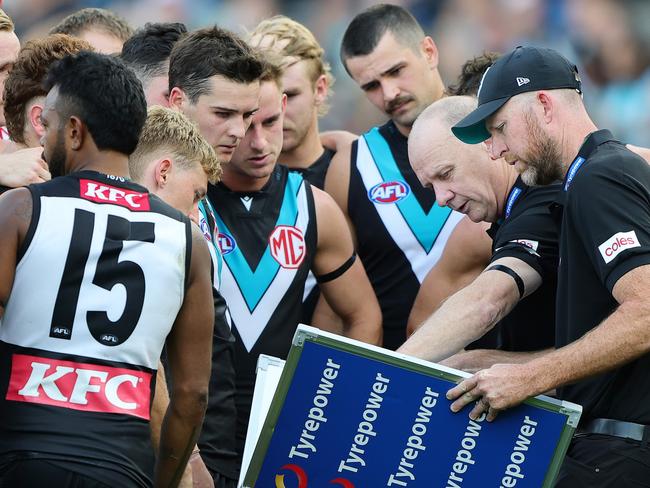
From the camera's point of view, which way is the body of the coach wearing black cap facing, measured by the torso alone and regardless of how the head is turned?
to the viewer's left

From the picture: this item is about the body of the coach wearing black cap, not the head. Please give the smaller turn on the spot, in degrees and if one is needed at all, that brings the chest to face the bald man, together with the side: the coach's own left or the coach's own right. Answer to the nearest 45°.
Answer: approximately 45° to the coach's own right

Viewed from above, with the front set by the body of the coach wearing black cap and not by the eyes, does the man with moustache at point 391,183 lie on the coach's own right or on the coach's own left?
on the coach's own right
